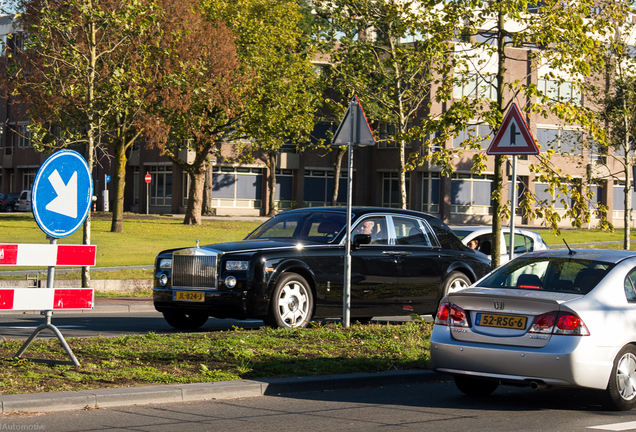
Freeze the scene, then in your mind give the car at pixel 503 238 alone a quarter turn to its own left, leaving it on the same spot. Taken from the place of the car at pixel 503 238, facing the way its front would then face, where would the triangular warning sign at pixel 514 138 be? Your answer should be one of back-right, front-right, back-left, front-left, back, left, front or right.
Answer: front-right

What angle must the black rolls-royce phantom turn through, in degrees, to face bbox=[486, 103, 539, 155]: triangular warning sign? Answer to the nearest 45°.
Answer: approximately 135° to its left

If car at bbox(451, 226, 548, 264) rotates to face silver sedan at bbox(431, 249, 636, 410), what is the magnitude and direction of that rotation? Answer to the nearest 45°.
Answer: approximately 45° to its left

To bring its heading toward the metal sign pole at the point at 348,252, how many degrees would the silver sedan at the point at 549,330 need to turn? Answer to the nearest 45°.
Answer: approximately 90° to its left

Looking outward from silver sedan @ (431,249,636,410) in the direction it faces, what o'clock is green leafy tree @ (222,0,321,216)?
The green leafy tree is roughly at 10 o'clock from the silver sedan.

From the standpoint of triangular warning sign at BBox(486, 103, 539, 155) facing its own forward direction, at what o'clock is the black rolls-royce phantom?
The black rolls-royce phantom is roughly at 3 o'clock from the triangular warning sign.

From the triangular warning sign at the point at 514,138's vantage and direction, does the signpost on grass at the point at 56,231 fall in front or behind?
in front

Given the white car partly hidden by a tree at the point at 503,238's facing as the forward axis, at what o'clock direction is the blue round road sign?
The blue round road sign is roughly at 11 o'clock from the white car partly hidden by a tree.

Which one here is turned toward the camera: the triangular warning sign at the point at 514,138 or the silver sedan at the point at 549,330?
the triangular warning sign

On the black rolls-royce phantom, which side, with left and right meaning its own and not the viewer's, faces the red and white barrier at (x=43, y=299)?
front

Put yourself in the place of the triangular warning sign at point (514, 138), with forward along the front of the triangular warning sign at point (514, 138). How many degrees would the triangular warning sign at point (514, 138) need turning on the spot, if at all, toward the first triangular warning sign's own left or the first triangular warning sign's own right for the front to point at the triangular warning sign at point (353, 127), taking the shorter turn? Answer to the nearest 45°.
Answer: approximately 90° to the first triangular warning sign's own right

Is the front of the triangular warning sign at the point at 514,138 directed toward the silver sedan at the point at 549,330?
yes

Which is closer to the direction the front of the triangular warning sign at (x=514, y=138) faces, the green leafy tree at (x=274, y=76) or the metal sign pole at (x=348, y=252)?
the metal sign pole

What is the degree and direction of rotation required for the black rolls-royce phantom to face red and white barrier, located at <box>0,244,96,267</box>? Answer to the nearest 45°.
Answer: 0° — it already faces it

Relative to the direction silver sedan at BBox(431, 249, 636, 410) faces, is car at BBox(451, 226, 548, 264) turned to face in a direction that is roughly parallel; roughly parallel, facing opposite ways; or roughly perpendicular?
roughly parallel, facing opposite ways

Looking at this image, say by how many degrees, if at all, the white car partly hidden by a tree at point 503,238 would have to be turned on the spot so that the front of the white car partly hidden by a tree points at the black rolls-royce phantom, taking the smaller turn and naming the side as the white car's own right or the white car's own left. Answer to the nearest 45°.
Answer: approximately 45° to the white car's own left

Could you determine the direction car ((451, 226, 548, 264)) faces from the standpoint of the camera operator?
facing the viewer and to the left of the viewer

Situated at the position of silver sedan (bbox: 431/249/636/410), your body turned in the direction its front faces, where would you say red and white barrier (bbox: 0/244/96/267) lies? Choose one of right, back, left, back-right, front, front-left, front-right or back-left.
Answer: back-left

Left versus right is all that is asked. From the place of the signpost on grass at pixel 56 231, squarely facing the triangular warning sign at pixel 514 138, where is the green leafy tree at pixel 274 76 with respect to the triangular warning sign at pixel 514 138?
left

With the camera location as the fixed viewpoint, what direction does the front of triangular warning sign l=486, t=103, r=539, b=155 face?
facing the viewer

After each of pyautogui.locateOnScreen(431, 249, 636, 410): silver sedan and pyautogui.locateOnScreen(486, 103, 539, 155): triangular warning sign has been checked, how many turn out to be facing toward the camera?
1
